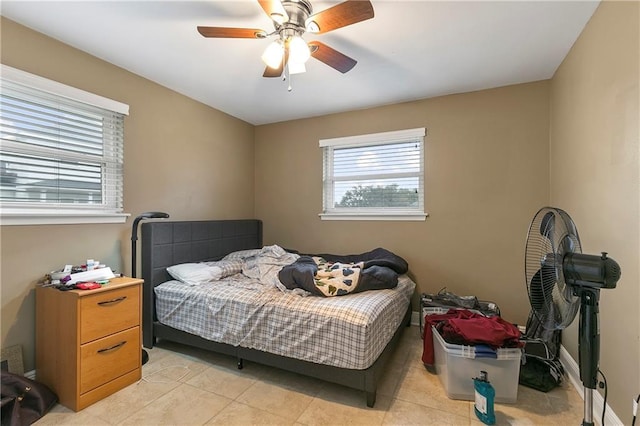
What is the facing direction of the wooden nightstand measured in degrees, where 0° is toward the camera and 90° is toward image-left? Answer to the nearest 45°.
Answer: approximately 315°

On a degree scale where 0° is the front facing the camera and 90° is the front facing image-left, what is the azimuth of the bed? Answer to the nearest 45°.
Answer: approximately 315°

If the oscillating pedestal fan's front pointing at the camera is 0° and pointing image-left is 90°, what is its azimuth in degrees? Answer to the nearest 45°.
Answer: approximately 135°

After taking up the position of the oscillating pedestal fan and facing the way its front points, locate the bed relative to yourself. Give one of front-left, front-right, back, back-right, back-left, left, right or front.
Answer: front-left

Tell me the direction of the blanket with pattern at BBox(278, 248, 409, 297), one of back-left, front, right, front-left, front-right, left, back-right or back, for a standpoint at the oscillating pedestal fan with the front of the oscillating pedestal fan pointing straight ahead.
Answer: front-left

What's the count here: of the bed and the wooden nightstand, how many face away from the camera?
0

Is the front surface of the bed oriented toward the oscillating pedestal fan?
yes

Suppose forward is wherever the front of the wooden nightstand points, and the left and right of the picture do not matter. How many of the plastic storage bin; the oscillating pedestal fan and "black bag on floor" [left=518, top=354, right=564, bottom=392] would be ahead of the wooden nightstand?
3
